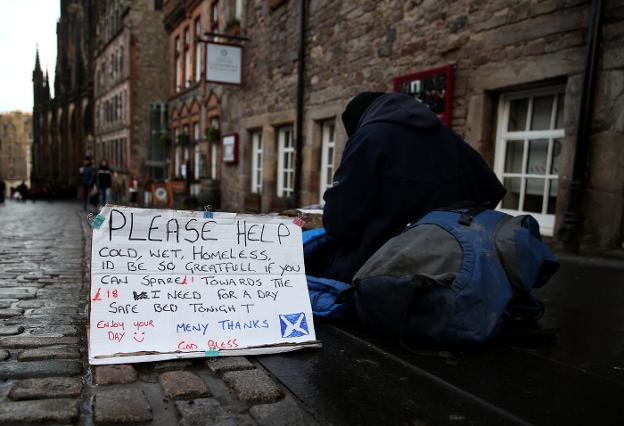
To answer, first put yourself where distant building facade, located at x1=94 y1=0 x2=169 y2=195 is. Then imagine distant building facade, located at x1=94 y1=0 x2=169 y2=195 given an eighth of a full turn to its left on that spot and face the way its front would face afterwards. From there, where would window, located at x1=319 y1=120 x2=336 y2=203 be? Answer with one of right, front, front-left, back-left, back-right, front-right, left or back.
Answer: front

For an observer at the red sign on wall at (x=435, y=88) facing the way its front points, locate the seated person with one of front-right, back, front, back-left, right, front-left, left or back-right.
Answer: front-left

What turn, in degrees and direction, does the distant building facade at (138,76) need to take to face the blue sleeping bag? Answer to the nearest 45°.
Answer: approximately 45° to its left

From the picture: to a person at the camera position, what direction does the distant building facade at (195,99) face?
facing the viewer and to the left of the viewer

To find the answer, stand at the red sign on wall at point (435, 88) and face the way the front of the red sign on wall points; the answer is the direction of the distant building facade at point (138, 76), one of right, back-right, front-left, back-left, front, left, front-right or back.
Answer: right

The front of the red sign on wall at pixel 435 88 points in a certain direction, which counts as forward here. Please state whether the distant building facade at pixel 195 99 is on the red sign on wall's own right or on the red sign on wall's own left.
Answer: on the red sign on wall's own right

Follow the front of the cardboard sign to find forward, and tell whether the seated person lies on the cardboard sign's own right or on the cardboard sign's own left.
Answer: on the cardboard sign's own left

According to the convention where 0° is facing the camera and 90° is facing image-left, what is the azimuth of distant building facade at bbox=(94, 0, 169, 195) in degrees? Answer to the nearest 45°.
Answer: approximately 45°

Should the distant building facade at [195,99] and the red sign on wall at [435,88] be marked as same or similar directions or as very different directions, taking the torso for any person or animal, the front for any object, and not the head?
same or similar directions

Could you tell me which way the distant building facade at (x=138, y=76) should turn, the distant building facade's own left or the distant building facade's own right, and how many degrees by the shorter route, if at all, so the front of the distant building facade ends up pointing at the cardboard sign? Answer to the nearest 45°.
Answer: approximately 45° to the distant building facade's own left

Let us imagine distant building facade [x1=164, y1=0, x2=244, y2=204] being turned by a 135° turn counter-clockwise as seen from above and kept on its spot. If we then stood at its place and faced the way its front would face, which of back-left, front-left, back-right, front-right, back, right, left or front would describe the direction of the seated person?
right

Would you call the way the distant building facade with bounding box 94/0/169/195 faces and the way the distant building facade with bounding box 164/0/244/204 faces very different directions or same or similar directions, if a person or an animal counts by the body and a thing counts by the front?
same or similar directions

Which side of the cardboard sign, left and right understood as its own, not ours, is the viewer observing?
front

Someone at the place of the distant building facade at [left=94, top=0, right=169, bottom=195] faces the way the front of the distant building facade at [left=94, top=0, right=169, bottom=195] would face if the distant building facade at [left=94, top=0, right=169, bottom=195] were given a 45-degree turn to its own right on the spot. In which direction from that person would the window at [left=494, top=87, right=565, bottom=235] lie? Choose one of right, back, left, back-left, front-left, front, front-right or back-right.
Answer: left
